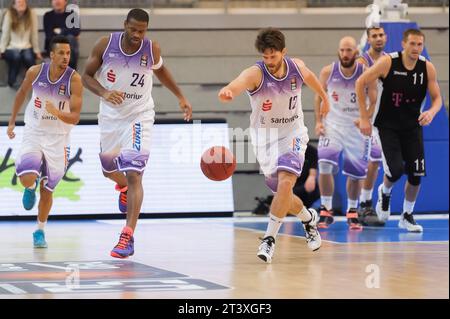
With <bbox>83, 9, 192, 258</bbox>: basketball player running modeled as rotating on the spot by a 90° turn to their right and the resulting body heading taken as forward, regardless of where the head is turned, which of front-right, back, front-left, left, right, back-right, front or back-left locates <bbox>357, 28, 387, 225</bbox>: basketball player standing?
back-right

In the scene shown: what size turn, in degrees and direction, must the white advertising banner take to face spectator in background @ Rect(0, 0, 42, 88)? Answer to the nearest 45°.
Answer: approximately 135° to its right

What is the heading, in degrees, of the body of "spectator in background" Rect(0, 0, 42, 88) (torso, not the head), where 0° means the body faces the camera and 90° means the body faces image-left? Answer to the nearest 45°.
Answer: approximately 0°

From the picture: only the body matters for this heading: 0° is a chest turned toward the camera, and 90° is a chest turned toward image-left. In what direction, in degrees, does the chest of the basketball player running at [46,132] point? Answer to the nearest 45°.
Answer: approximately 0°

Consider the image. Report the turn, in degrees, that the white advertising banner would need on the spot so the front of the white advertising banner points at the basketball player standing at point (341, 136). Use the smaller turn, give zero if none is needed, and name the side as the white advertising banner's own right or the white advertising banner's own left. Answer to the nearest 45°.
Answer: approximately 45° to the white advertising banner's own left

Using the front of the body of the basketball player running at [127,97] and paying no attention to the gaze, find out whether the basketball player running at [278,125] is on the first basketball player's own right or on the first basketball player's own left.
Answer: on the first basketball player's own left

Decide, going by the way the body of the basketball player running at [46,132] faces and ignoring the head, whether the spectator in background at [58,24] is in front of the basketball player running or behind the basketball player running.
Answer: behind
